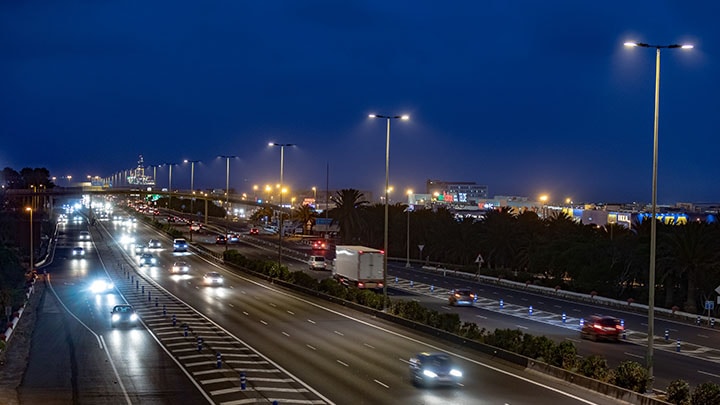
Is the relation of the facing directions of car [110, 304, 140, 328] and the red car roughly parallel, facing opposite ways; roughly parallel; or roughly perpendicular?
roughly parallel, facing opposite ways

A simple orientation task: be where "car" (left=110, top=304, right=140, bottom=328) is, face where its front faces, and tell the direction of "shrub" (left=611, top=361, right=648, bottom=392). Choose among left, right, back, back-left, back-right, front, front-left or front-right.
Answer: front-left

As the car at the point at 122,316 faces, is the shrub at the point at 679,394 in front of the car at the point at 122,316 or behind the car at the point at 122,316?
in front

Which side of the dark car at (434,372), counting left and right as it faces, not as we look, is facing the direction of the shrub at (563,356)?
left

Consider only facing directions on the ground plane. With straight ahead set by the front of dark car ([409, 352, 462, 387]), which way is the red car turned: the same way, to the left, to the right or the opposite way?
the opposite way

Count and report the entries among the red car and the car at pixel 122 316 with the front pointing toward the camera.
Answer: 1

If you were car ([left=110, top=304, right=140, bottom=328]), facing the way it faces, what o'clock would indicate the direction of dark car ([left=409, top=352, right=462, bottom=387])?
The dark car is roughly at 11 o'clock from the car.

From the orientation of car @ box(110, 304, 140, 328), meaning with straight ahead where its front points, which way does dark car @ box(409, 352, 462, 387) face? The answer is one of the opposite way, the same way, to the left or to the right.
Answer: the same way

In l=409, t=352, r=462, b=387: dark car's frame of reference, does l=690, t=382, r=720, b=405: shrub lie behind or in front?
in front

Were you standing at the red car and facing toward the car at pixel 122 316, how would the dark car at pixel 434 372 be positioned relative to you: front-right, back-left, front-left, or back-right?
front-left

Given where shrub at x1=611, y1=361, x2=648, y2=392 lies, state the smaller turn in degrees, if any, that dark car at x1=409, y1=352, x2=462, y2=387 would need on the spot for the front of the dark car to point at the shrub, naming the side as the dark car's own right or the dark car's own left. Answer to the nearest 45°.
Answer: approximately 45° to the dark car's own left

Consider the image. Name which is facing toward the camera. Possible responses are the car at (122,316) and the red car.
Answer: the car

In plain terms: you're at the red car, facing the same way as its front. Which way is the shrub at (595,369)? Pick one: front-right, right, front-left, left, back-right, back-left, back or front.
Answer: back-left

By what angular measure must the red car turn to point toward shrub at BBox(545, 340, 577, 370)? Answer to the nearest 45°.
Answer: approximately 135° to its left

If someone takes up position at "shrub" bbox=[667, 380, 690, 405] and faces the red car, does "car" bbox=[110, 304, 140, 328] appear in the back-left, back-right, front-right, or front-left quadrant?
front-left

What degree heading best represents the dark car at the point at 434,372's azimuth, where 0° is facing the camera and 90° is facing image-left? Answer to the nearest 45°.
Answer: approximately 315°

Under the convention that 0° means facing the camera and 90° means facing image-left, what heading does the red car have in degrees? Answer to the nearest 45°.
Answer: approximately 135°

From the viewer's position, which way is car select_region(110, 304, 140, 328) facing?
facing the viewer
